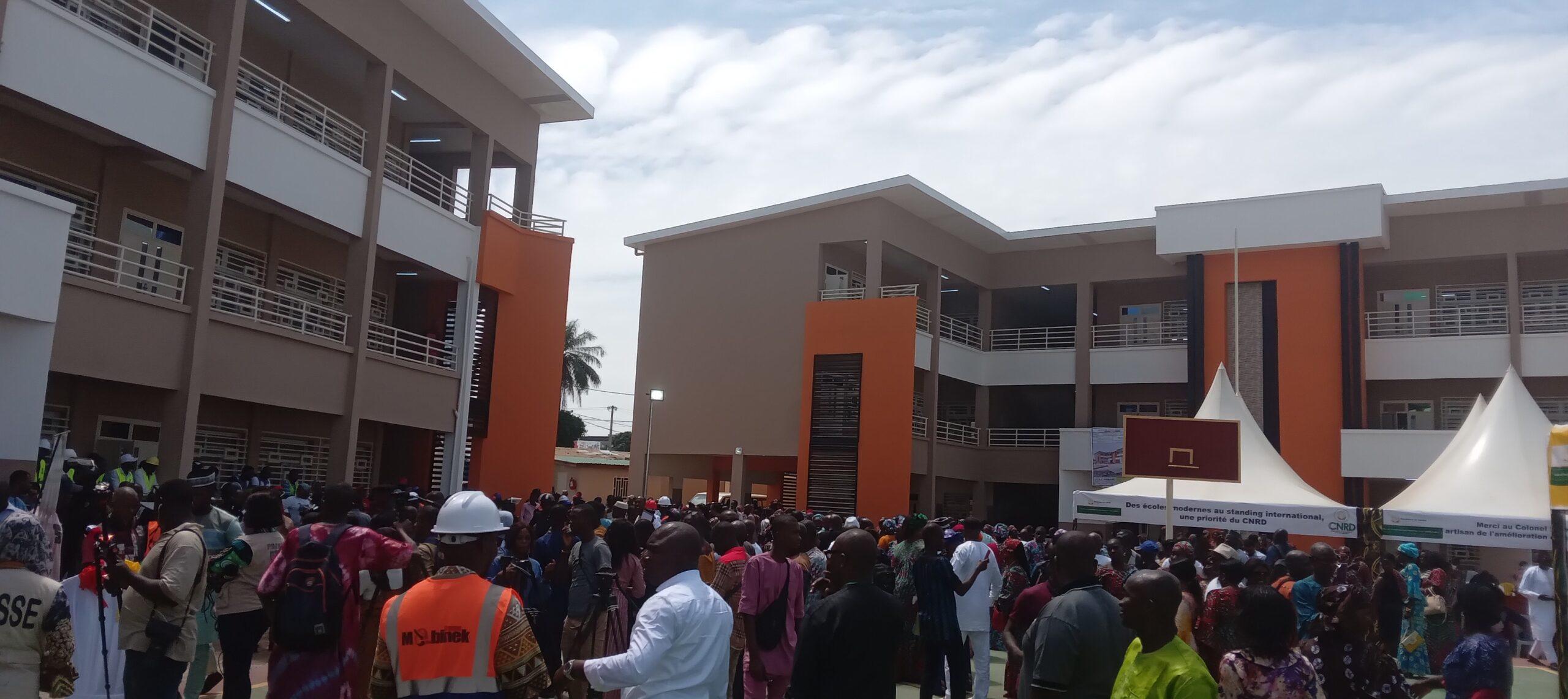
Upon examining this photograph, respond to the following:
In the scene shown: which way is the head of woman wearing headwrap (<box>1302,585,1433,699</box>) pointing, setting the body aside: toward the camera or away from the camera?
away from the camera

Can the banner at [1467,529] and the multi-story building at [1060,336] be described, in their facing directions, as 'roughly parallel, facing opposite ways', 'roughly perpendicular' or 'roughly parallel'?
roughly parallel

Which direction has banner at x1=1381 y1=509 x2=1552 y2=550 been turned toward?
toward the camera

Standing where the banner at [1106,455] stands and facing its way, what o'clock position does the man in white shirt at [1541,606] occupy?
The man in white shirt is roughly at 11 o'clock from the banner.

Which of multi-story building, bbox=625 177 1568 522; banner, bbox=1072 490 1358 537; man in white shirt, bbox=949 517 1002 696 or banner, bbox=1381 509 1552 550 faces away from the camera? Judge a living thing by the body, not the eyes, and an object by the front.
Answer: the man in white shirt

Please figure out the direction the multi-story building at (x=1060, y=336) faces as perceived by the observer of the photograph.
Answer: facing the viewer

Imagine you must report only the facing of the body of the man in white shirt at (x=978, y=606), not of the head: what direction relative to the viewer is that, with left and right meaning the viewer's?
facing away from the viewer

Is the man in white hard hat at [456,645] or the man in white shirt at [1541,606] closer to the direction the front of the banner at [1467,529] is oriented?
the man in white hard hat

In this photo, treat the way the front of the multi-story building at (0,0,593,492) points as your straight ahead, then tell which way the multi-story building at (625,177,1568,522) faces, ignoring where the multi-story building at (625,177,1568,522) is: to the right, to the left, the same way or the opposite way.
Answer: to the right

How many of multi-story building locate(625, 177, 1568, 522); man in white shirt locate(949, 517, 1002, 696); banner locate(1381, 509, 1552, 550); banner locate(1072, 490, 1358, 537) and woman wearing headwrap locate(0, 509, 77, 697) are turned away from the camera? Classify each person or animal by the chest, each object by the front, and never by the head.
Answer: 2

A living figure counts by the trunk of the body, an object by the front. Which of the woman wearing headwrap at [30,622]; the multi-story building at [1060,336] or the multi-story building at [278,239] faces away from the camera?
the woman wearing headwrap

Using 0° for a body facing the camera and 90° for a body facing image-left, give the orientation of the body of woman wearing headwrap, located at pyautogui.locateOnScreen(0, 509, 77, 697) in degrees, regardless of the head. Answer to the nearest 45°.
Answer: approximately 180°

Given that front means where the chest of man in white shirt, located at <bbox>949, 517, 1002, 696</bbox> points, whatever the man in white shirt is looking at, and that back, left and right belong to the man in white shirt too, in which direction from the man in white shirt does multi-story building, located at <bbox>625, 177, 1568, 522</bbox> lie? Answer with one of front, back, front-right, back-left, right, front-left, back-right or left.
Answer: front

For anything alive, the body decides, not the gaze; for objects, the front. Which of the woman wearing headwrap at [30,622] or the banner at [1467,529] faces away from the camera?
the woman wearing headwrap

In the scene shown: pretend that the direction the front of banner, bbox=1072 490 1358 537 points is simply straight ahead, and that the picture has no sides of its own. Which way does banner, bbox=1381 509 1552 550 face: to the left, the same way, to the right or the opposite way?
the same way

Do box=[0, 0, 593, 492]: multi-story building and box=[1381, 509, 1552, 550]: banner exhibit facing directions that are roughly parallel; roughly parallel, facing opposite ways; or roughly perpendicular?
roughly perpendicular

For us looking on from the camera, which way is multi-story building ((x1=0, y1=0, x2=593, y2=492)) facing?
facing the viewer and to the right of the viewer

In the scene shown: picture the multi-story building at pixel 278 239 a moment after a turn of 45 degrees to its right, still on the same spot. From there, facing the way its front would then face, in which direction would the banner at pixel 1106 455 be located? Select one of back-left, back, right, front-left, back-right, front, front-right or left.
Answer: left
